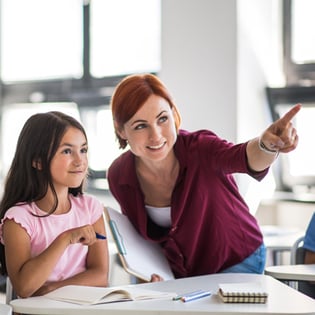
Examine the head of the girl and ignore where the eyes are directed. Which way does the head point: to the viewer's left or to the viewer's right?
to the viewer's right

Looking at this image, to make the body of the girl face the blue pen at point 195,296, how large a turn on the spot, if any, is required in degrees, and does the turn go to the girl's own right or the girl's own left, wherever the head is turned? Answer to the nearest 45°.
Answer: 0° — they already face it

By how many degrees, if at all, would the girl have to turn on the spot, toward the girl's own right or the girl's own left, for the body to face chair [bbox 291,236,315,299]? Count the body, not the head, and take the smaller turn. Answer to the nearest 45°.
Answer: approximately 45° to the girl's own left

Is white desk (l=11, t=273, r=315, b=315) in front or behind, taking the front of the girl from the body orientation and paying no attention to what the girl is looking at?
in front

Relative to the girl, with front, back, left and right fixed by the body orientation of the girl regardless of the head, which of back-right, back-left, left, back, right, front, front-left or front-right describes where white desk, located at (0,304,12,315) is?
front-right

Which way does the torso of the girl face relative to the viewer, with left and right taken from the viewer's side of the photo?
facing the viewer and to the right of the viewer

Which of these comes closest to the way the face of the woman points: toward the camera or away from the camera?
toward the camera

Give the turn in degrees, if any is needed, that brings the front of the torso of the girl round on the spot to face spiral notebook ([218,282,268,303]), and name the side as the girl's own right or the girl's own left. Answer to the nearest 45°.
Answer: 0° — they already face it
